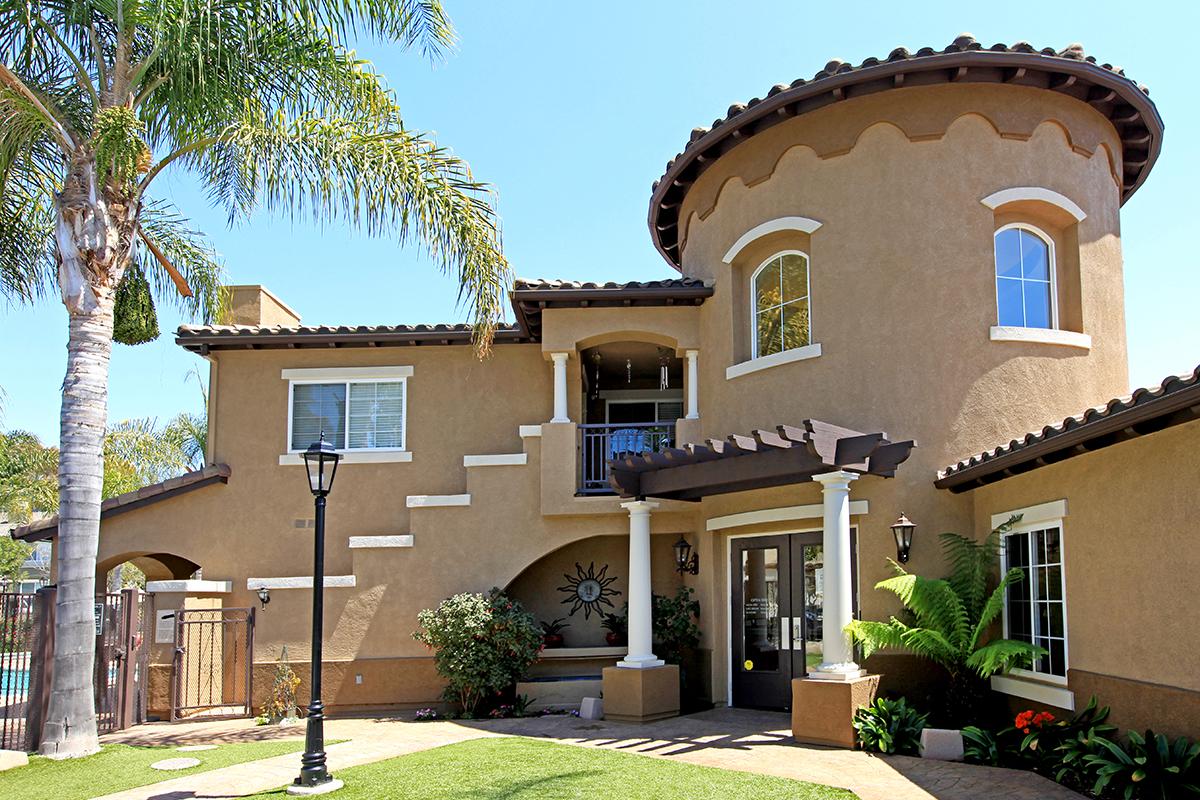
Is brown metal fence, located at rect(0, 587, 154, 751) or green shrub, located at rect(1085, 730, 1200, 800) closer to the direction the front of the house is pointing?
the green shrub

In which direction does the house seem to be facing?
toward the camera

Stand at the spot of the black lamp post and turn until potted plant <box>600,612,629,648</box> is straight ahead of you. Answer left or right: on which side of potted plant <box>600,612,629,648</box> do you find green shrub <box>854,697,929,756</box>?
right

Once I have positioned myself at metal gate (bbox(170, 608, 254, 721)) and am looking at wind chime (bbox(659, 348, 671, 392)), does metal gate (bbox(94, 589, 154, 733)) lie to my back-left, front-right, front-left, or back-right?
back-right

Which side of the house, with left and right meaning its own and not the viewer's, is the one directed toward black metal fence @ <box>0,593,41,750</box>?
right

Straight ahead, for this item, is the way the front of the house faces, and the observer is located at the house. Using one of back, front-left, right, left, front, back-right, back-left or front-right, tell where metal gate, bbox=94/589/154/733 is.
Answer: right

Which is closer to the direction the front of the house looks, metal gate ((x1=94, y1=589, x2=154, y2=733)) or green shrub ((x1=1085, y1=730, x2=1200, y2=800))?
the green shrub
